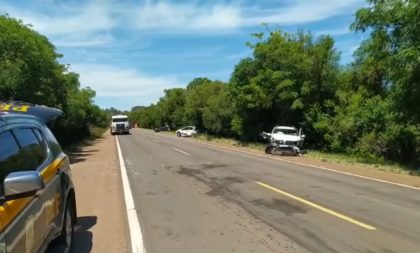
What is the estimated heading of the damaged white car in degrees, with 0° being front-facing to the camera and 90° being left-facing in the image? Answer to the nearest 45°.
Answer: approximately 0°

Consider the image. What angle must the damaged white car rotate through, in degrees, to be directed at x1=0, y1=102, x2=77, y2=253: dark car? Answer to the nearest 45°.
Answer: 0° — it already faces it
